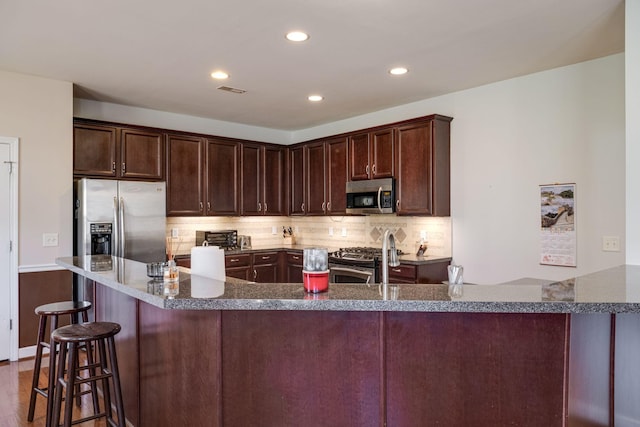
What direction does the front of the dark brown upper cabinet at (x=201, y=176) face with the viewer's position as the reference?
facing the viewer and to the right of the viewer

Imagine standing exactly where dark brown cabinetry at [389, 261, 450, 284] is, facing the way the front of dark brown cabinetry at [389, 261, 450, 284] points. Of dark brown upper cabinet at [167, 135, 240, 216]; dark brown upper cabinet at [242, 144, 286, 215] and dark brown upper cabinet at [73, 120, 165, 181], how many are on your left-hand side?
0

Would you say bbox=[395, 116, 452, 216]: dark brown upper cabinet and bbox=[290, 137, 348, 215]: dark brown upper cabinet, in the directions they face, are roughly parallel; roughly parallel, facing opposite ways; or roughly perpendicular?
roughly parallel

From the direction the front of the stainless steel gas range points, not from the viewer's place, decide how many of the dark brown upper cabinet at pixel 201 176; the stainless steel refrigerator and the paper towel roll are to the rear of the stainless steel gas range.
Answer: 0

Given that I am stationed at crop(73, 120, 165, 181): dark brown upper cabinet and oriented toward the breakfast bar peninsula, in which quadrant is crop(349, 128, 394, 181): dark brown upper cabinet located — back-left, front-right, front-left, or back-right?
front-left

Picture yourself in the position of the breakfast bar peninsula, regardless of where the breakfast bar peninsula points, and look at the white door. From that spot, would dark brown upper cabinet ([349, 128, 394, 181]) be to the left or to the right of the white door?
right

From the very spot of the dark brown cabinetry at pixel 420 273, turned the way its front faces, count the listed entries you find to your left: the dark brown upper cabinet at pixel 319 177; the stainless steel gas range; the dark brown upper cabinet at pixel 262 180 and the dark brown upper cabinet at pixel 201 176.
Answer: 0

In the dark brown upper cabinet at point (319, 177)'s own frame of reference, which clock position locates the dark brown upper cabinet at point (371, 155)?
the dark brown upper cabinet at point (371, 155) is roughly at 9 o'clock from the dark brown upper cabinet at point (319, 177).

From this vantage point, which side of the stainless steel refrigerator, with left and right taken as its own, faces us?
front

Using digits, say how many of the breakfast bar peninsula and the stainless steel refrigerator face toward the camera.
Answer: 2

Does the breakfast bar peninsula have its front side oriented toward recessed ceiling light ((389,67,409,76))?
no

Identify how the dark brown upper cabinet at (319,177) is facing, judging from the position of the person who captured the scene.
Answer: facing the viewer and to the left of the viewer

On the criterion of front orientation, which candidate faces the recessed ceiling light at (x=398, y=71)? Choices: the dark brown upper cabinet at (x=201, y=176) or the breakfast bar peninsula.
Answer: the dark brown upper cabinet

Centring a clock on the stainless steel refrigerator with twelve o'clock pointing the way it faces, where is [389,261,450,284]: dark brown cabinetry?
The dark brown cabinetry is roughly at 10 o'clock from the stainless steel refrigerator.

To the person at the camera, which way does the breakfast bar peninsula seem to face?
facing the viewer

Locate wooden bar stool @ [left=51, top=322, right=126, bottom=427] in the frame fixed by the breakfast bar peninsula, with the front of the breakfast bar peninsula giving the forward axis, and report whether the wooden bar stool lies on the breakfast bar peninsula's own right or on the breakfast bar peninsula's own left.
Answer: on the breakfast bar peninsula's own right
